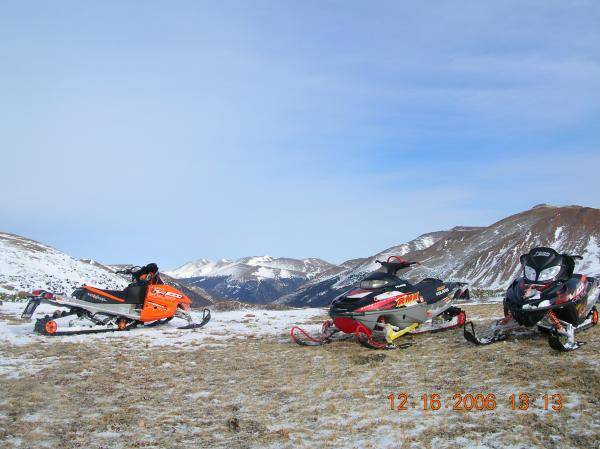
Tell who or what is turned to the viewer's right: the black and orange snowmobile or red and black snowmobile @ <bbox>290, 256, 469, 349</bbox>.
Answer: the black and orange snowmobile

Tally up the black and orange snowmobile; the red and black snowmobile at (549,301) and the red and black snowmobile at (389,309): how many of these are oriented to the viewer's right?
1

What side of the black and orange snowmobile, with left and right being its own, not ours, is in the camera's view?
right

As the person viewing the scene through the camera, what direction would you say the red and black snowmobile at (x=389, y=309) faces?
facing the viewer and to the left of the viewer

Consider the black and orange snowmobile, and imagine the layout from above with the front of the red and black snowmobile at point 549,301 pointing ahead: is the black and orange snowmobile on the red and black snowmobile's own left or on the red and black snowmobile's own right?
on the red and black snowmobile's own right

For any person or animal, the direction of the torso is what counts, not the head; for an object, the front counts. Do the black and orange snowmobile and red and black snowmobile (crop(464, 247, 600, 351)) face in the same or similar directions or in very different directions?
very different directions

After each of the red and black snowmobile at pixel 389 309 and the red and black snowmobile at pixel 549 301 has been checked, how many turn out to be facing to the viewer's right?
0

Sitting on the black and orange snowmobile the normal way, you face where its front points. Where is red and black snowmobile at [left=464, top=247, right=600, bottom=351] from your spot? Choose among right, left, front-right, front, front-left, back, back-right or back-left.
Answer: front-right

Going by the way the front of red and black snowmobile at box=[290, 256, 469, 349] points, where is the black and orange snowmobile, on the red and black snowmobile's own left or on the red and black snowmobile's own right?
on the red and black snowmobile's own right

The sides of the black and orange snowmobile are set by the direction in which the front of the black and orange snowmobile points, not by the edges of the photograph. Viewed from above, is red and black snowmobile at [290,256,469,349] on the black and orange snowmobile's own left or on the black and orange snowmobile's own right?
on the black and orange snowmobile's own right

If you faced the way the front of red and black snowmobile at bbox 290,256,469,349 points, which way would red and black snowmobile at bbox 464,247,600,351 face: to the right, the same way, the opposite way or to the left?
the same way

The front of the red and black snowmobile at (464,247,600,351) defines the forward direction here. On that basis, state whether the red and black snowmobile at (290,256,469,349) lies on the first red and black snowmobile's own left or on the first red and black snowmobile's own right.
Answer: on the first red and black snowmobile's own right
